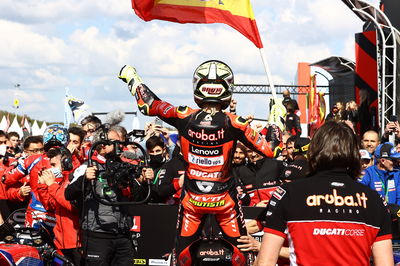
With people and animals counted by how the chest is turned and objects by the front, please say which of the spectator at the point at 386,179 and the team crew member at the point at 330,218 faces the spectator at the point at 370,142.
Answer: the team crew member

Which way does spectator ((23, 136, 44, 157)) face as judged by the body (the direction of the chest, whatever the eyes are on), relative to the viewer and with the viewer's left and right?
facing the viewer and to the right of the viewer

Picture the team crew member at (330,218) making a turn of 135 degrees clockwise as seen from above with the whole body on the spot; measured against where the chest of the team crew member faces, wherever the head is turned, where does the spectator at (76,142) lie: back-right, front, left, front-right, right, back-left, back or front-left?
back

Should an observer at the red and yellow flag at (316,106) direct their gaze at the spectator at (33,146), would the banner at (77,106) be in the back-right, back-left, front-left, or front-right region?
front-right

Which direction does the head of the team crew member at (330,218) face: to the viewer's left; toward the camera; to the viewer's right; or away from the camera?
away from the camera

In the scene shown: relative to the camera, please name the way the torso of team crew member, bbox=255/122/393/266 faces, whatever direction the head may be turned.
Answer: away from the camera

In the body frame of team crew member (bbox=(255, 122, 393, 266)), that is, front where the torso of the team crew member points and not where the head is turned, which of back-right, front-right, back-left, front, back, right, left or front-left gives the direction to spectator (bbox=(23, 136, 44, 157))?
front-left

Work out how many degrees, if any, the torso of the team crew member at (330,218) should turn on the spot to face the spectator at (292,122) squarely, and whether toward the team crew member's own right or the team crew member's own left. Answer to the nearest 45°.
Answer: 0° — they already face them

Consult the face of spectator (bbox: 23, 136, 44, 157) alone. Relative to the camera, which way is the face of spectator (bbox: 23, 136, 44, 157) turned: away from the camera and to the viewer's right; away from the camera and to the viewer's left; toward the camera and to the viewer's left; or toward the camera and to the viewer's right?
toward the camera and to the viewer's right
